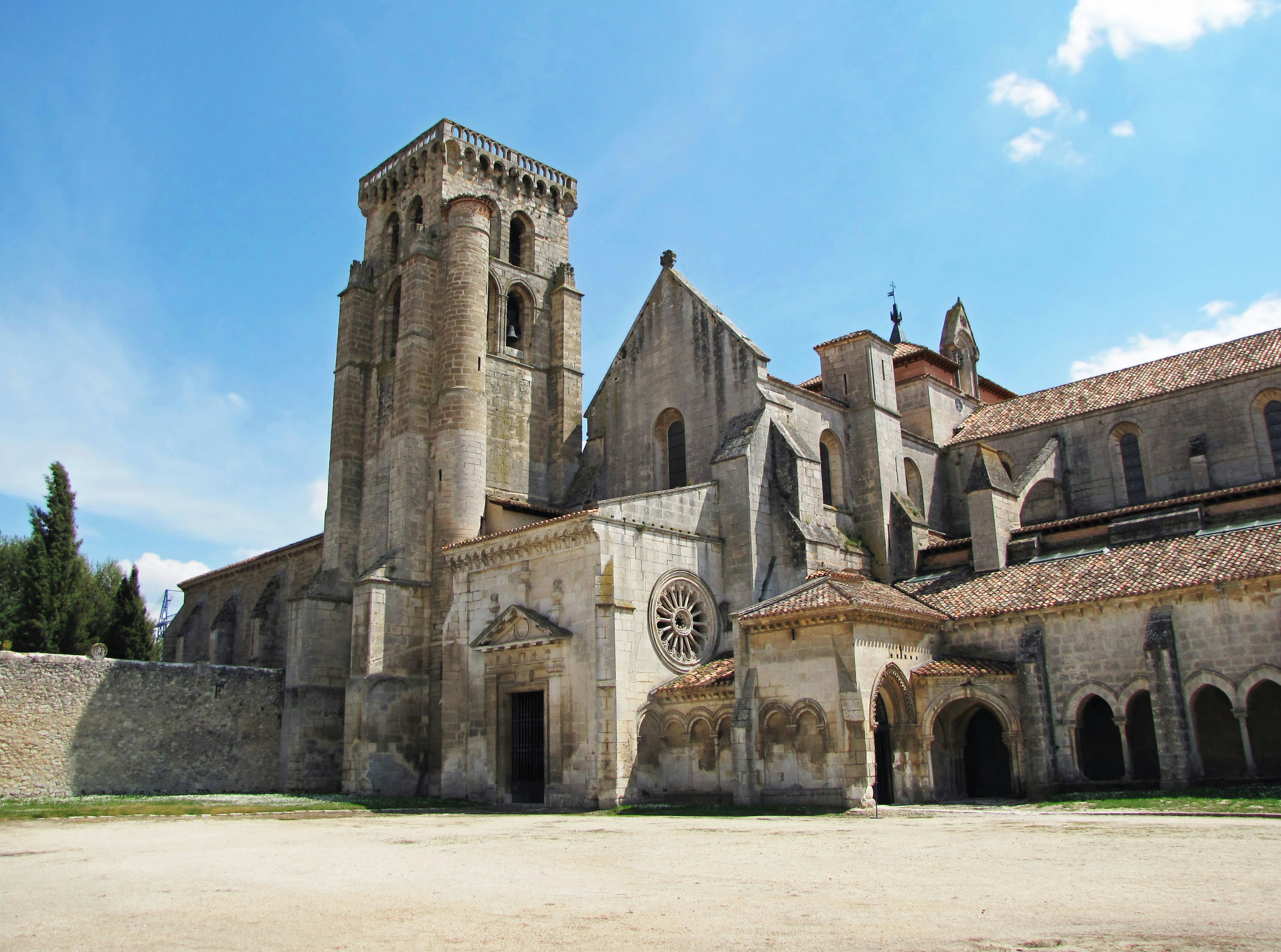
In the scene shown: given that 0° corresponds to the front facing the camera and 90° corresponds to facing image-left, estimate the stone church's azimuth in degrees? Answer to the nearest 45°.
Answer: approximately 45°

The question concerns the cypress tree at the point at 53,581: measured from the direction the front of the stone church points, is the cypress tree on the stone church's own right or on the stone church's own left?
on the stone church's own right

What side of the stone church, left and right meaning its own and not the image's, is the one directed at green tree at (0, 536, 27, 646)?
right

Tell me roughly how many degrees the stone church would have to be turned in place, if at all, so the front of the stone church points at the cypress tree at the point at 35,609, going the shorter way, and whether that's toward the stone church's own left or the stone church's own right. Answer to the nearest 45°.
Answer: approximately 45° to the stone church's own right

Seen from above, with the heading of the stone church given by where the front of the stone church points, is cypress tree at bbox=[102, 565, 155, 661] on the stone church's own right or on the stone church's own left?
on the stone church's own right
